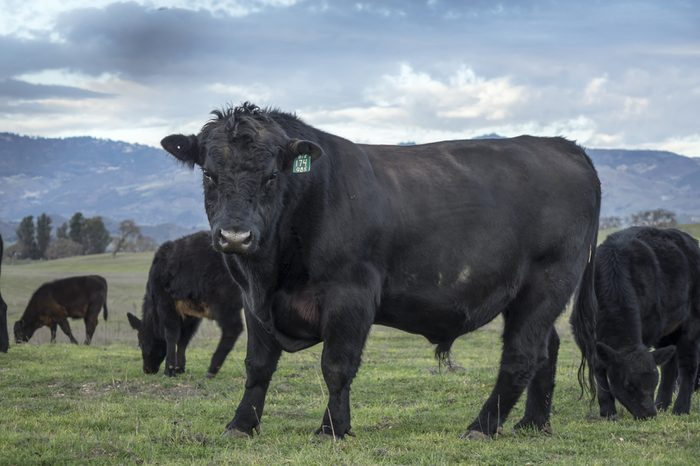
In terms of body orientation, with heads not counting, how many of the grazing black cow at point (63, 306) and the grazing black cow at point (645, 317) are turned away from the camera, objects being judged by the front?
0

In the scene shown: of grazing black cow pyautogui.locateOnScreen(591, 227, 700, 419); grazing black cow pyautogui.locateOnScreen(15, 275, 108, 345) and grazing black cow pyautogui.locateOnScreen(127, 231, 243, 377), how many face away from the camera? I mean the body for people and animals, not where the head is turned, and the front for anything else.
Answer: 0

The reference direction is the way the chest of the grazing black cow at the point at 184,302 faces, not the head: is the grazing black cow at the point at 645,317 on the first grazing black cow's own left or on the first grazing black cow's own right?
on the first grazing black cow's own left

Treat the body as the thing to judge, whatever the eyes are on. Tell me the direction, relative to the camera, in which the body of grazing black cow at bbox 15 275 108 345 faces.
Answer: to the viewer's left

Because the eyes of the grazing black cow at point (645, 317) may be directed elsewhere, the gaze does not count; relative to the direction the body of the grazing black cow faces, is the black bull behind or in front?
in front

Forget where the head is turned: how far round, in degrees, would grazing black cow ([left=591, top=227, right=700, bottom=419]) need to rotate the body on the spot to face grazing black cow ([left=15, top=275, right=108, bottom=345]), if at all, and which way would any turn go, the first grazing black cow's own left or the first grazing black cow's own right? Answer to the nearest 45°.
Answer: approximately 90° to the first grazing black cow's own right

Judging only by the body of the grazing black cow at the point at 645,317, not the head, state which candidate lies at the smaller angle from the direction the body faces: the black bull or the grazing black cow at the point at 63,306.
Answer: the black bull

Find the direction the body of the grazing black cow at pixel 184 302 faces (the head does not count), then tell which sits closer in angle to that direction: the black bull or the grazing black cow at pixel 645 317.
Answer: the black bull

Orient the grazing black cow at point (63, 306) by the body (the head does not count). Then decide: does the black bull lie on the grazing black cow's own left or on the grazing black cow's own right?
on the grazing black cow's own left

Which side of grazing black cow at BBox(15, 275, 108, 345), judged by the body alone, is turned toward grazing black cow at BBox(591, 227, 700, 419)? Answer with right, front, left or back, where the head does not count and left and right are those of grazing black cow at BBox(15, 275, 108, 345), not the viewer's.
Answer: left

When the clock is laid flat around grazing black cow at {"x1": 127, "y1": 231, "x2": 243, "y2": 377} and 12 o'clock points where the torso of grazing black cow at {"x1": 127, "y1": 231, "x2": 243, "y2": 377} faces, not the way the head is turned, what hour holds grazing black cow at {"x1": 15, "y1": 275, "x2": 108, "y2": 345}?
grazing black cow at {"x1": 15, "y1": 275, "x2": 108, "y2": 345} is roughly at 4 o'clock from grazing black cow at {"x1": 127, "y1": 231, "x2": 243, "y2": 377}.

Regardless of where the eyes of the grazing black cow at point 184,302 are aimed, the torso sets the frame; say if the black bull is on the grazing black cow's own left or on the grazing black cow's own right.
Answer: on the grazing black cow's own left

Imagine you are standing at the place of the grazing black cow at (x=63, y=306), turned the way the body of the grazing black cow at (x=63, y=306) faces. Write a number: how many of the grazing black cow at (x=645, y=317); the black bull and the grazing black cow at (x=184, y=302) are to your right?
0

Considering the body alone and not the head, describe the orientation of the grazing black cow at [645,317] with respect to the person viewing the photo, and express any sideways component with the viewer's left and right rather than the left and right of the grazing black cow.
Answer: facing the viewer and to the left of the viewer

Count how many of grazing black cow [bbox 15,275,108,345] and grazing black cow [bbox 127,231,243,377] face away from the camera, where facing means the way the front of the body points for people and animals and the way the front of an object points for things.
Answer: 0
